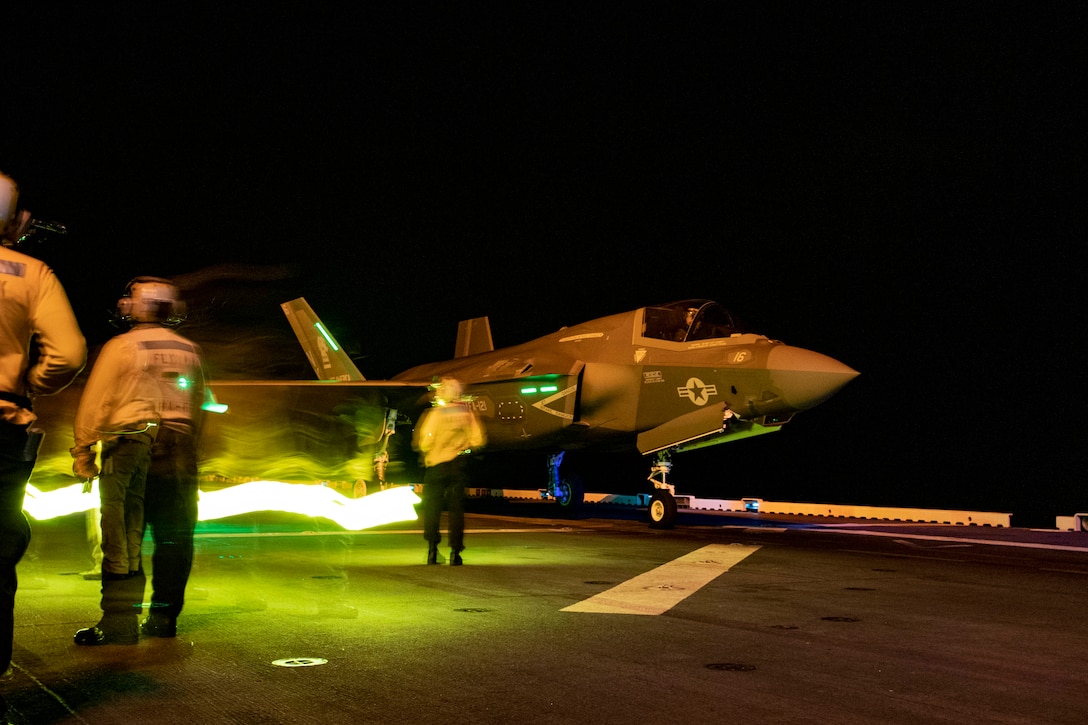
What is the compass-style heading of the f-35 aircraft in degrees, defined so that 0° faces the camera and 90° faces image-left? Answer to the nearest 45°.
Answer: approximately 315°

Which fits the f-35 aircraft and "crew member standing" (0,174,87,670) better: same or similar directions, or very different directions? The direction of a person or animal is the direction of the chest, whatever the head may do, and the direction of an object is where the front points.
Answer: very different directions

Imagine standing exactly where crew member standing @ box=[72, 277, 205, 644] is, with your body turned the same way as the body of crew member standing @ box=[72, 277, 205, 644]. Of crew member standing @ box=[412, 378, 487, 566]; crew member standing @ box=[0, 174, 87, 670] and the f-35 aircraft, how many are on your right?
2

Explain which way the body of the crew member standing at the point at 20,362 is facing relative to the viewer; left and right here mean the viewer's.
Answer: facing away from the viewer

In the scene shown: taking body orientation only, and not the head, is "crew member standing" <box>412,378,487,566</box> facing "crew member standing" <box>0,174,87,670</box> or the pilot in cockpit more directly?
the pilot in cockpit

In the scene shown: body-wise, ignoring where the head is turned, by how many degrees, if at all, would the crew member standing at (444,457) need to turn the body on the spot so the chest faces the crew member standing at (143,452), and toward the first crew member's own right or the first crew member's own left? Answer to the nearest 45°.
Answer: approximately 135° to the first crew member's own left

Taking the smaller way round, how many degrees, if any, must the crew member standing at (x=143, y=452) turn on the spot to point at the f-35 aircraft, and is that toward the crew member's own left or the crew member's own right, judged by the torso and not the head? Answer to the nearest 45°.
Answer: approximately 90° to the crew member's own right

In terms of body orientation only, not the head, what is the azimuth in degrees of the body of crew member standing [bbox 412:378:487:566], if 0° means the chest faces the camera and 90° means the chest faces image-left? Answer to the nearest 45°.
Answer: approximately 180°

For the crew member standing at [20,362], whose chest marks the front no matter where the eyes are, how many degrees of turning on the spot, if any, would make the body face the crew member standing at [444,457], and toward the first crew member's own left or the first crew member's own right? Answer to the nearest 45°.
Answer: approximately 45° to the first crew member's own right

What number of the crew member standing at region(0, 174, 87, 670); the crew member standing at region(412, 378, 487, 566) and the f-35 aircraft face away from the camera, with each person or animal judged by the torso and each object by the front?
2
